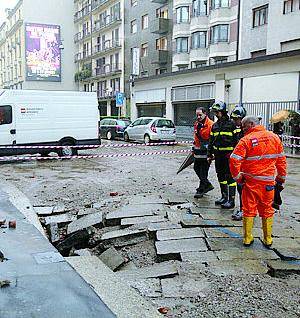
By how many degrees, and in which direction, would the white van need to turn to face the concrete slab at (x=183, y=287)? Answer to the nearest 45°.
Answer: approximately 90° to its left

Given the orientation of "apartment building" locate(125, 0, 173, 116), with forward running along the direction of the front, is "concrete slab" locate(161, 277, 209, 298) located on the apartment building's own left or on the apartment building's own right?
on the apartment building's own left

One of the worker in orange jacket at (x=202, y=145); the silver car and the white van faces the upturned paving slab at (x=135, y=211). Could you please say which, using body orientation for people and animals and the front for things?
the worker in orange jacket

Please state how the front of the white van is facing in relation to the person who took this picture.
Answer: facing to the left of the viewer

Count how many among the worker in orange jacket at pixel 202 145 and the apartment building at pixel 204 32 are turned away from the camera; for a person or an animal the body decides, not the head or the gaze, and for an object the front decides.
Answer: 0

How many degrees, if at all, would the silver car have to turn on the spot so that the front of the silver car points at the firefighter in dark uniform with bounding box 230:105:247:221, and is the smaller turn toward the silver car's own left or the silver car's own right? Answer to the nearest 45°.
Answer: approximately 135° to the silver car's own left

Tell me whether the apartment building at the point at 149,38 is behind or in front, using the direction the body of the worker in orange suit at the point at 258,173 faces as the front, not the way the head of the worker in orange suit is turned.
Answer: in front

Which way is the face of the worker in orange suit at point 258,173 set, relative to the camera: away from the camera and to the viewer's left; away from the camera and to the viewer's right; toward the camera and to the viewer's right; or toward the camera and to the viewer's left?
away from the camera and to the viewer's left

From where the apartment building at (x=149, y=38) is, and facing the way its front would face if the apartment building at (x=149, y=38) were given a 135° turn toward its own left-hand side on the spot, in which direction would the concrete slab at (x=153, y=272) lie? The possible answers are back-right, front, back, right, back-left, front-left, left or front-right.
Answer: right

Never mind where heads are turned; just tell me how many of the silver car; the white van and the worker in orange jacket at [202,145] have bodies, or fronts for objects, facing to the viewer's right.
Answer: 0

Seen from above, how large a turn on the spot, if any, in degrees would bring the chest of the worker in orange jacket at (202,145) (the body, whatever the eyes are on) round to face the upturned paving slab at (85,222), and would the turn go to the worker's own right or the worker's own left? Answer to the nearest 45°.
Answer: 0° — they already face it

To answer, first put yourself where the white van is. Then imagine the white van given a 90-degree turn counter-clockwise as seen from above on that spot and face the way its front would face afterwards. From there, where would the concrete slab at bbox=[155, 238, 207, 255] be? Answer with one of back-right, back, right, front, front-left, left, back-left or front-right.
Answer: front

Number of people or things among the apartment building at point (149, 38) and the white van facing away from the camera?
0

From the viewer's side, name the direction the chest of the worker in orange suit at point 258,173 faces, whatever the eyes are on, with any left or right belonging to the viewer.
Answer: facing away from the viewer and to the left of the viewer

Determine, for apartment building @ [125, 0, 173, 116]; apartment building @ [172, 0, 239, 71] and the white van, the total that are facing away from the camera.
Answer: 0
